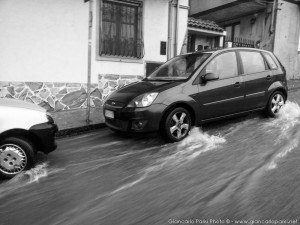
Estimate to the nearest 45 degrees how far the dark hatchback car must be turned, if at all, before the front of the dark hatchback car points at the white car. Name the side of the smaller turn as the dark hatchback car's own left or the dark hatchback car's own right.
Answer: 0° — it already faces it

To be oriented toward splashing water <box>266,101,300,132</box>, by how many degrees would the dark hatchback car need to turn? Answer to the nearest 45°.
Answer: approximately 180°

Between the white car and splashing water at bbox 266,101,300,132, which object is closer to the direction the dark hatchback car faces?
the white car

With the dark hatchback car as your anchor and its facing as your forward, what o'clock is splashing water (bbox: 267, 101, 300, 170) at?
The splashing water is roughly at 7 o'clock from the dark hatchback car.

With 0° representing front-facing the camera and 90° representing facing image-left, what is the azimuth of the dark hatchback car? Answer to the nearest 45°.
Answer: approximately 45°
